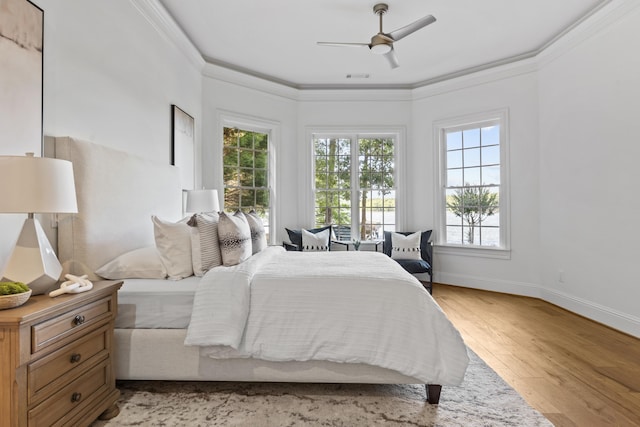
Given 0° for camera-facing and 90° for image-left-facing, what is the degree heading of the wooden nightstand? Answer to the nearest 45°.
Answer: approximately 315°

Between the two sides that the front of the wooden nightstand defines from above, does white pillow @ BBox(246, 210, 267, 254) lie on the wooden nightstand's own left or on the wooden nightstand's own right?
on the wooden nightstand's own left

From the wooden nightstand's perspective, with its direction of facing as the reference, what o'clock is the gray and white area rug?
The gray and white area rug is roughly at 11 o'clock from the wooden nightstand.

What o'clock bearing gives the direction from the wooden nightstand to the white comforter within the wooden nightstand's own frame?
The white comforter is roughly at 11 o'clock from the wooden nightstand.

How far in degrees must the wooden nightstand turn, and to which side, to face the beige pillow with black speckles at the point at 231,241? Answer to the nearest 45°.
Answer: approximately 90° to its left

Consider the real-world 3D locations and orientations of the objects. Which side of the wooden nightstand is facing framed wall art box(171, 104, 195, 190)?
left

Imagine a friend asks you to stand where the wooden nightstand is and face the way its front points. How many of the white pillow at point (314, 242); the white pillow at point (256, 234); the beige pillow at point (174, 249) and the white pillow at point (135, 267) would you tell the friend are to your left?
4

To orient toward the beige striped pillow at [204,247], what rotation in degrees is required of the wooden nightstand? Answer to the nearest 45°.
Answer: approximately 90° to its left

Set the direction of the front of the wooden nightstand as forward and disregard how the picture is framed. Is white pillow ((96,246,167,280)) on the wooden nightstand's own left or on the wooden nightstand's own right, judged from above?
on the wooden nightstand's own left

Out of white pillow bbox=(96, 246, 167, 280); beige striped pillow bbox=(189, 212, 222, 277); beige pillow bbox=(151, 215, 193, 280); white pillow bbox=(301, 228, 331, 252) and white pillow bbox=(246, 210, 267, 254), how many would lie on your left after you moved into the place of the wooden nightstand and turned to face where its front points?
5

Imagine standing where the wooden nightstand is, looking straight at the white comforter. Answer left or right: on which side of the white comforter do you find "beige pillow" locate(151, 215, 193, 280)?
left

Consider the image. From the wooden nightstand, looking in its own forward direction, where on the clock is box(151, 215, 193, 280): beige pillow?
The beige pillow is roughly at 9 o'clock from the wooden nightstand.

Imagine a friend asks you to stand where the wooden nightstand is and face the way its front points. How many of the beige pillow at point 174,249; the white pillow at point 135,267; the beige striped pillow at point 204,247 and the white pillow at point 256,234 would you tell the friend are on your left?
4
